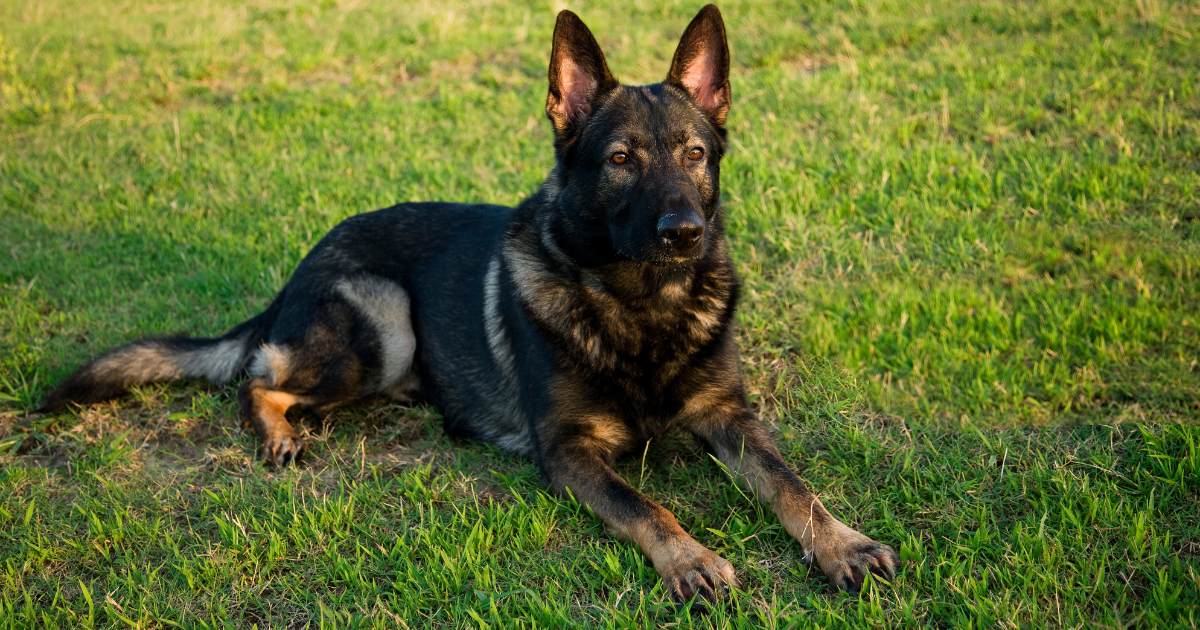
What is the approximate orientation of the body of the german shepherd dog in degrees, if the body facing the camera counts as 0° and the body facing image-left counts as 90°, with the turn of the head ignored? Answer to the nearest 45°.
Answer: approximately 315°
